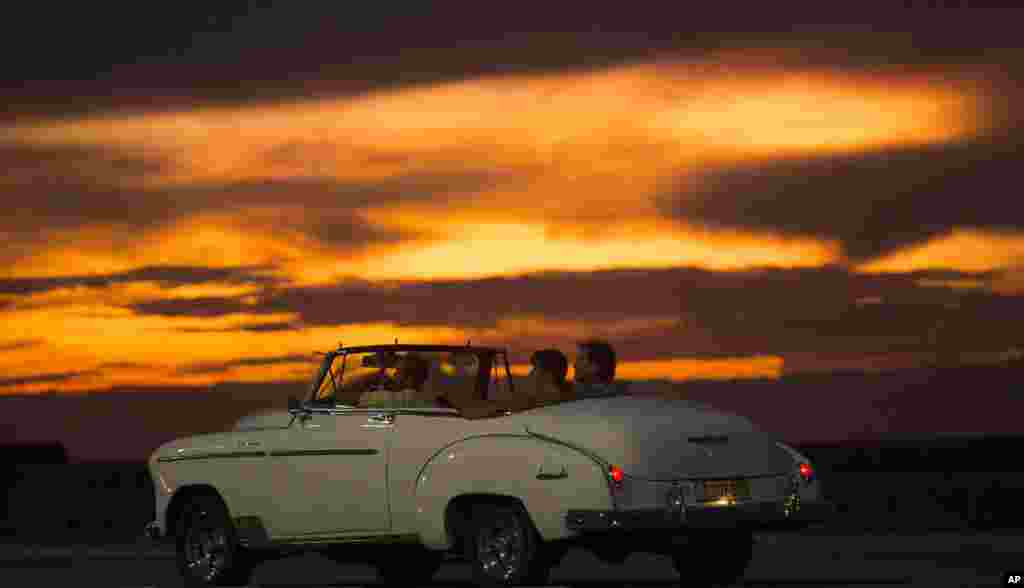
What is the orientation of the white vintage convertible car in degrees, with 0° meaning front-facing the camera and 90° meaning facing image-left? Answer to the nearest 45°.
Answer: approximately 135°
